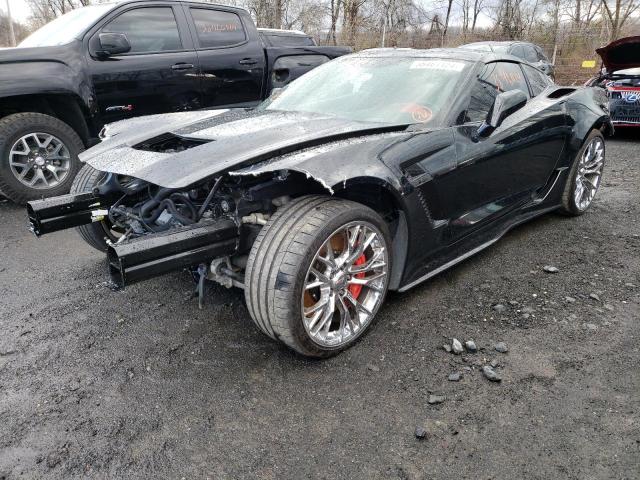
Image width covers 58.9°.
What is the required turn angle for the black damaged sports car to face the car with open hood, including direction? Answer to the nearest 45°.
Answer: approximately 180°

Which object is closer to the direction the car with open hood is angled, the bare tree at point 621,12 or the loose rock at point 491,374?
the loose rock

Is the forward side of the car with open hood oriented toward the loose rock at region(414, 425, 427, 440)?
yes

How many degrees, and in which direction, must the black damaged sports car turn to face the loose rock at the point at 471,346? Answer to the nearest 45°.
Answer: approximately 90° to its left

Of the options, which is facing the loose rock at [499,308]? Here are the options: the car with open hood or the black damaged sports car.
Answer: the car with open hood

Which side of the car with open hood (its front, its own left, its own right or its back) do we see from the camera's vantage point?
front

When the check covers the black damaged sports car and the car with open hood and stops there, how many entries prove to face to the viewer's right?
0

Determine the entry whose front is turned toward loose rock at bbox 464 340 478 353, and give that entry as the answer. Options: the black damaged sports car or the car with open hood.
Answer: the car with open hood

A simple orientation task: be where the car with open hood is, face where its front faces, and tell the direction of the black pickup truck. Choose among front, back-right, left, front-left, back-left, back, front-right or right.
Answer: front-right

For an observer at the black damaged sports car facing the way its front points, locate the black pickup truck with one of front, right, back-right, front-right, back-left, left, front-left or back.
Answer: right

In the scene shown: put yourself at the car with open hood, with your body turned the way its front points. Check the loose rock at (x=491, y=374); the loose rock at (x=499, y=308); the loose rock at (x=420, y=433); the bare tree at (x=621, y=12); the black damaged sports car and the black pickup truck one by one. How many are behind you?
1

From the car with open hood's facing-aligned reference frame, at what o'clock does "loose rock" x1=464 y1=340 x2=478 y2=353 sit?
The loose rock is roughly at 12 o'clock from the car with open hood.

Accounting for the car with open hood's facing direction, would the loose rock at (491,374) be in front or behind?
in front

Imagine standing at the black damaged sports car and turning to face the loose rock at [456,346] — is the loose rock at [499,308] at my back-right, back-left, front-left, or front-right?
front-left

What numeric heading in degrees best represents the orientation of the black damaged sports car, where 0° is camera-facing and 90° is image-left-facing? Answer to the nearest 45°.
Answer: approximately 45°

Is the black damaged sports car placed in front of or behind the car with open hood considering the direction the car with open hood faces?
in front
